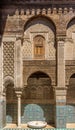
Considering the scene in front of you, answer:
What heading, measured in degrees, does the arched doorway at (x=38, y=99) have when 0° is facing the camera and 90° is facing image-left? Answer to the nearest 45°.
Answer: approximately 0°

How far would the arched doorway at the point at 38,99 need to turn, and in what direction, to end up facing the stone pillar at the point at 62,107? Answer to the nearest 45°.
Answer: approximately 45° to its left

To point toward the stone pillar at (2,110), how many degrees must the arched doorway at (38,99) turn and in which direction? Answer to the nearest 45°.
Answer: approximately 45° to its right

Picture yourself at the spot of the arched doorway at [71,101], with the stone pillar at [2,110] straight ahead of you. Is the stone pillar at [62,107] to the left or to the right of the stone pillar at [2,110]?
left

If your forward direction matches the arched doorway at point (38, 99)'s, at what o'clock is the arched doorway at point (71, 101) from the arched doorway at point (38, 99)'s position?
the arched doorway at point (71, 101) is roughly at 9 o'clock from the arched doorway at point (38, 99).
